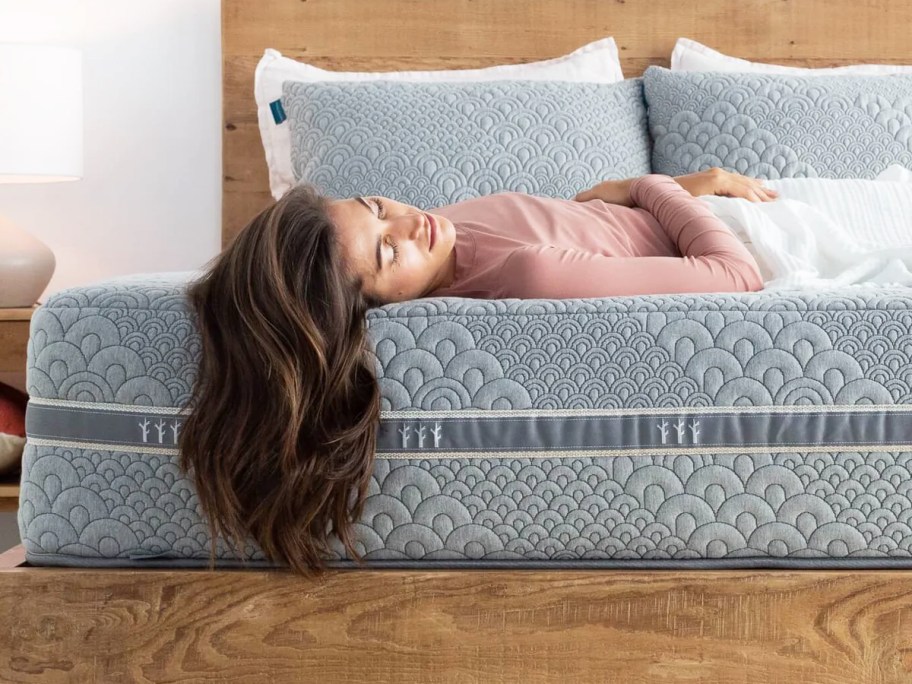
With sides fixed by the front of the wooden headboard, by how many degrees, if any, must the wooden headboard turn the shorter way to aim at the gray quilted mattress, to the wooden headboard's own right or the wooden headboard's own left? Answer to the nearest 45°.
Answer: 0° — it already faces it

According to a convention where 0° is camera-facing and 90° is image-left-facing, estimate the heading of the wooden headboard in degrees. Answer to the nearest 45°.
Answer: approximately 0°

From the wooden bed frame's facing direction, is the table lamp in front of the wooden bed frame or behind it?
behind

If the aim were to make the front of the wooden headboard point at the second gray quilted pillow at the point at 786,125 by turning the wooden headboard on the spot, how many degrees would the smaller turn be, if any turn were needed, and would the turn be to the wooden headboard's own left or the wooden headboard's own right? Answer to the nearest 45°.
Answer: approximately 45° to the wooden headboard's own left

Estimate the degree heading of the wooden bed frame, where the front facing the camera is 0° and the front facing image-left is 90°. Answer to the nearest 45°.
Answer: approximately 0°

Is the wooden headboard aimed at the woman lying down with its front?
yes

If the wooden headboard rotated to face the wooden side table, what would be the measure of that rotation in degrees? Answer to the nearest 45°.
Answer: approximately 45° to its right

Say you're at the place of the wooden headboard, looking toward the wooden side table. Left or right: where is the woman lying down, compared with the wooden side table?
left
